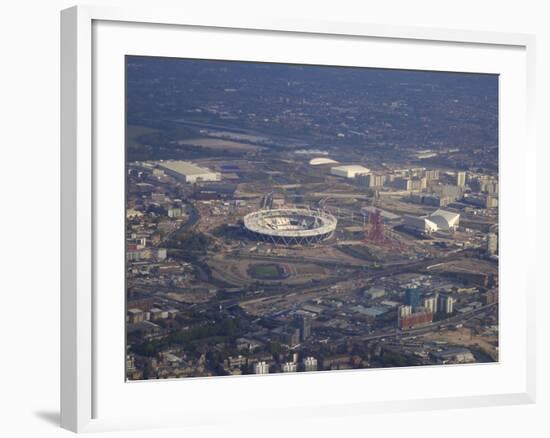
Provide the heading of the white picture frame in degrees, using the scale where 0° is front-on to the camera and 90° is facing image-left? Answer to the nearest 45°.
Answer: approximately 315°
